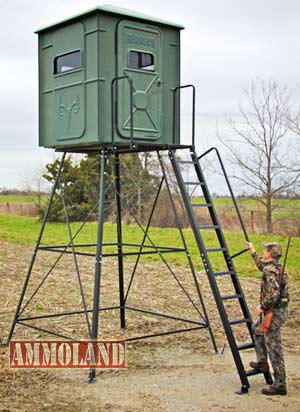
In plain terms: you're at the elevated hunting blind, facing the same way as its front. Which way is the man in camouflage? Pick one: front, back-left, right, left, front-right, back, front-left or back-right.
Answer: front

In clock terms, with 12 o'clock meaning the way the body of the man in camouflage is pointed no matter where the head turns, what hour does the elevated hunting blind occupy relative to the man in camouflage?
The elevated hunting blind is roughly at 1 o'clock from the man in camouflage.

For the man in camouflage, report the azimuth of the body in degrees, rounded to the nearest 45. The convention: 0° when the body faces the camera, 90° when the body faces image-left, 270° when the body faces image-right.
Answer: approximately 90°

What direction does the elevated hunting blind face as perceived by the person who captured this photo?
facing the viewer and to the right of the viewer
